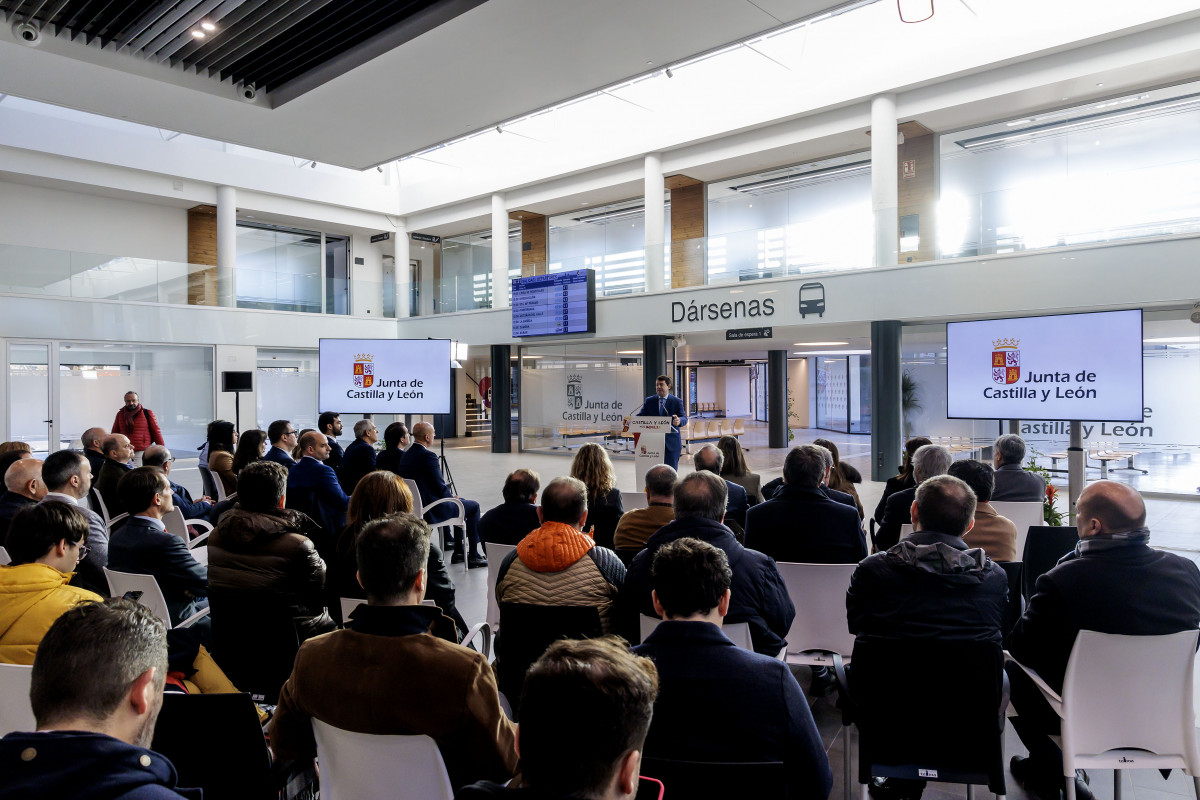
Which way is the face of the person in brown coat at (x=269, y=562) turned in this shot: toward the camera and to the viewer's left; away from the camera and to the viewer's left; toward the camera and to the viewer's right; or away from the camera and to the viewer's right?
away from the camera and to the viewer's right

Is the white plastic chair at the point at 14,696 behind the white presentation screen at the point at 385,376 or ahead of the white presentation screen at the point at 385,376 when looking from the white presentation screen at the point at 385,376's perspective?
ahead

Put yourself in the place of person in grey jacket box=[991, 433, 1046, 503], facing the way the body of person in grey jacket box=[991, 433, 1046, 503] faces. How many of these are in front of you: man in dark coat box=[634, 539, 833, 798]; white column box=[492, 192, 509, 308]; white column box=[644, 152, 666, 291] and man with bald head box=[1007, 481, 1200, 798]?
2

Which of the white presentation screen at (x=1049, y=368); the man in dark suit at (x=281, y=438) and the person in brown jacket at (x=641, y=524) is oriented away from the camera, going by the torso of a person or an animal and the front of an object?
the person in brown jacket

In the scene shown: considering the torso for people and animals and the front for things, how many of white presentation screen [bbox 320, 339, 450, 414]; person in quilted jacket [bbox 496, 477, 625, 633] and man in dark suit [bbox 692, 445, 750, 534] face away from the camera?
2

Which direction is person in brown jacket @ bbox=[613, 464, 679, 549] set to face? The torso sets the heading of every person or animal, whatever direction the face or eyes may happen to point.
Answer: away from the camera

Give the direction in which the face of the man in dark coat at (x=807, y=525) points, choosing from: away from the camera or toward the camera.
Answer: away from the camera

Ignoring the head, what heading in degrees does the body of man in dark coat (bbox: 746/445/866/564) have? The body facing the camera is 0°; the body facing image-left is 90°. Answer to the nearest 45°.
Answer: approximately 180°

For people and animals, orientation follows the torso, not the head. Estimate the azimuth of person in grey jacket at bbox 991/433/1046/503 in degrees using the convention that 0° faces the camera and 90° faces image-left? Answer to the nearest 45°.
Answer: approximately 135°

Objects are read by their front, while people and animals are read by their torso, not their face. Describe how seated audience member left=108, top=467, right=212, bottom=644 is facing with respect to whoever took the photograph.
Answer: facing away from the viewer and to the right of the viewer

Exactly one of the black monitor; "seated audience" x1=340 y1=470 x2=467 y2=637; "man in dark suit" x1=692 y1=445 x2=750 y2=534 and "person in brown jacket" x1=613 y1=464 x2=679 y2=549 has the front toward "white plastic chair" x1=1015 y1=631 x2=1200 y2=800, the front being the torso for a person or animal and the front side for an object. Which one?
the black monitor

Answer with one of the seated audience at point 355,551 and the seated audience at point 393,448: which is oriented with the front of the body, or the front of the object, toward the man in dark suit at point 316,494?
the seated audience at point 355,551

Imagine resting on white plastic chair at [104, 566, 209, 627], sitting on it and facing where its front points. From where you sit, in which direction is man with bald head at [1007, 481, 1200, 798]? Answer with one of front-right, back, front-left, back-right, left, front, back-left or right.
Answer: right

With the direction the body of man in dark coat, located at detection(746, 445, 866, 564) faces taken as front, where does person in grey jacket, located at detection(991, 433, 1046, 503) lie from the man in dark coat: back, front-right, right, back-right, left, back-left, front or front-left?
front-right

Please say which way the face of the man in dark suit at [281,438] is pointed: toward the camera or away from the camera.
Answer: away from the camera

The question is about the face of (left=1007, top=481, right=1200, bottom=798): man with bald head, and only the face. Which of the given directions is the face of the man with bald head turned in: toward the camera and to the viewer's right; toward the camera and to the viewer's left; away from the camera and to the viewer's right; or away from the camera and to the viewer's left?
away from the camera and to the viewer's left
